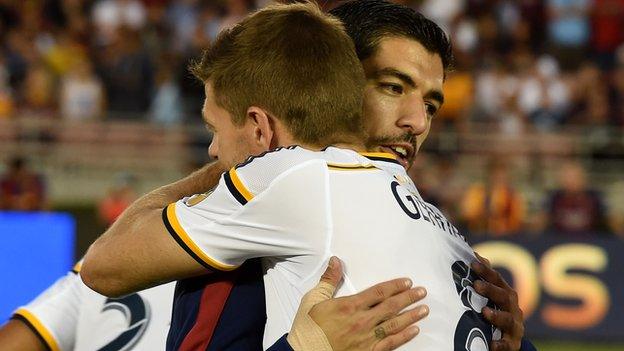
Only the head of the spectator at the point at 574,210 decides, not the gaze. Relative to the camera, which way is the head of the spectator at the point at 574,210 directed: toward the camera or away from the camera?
toward the camera

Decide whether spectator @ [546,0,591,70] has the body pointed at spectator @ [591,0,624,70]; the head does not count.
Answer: no

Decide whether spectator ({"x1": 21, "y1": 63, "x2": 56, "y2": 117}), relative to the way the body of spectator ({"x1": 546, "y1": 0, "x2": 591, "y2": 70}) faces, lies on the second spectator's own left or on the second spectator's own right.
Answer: on the second spectator's own right

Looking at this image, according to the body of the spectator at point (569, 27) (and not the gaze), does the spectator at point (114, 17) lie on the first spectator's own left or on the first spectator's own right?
on the first spectator's own right

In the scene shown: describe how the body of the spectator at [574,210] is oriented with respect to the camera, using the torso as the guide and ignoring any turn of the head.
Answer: toward the camera

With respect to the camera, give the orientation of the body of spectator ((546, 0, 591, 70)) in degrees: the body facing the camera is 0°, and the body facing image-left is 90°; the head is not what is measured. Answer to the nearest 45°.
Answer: approximately 0°

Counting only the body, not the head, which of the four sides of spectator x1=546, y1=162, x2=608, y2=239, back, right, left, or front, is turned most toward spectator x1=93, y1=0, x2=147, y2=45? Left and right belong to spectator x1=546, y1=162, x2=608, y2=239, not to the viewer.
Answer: right

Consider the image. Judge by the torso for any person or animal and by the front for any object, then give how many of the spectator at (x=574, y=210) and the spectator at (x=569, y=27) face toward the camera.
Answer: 2

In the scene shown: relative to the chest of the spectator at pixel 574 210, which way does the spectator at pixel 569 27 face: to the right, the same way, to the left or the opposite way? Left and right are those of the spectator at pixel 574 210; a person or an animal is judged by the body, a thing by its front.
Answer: the same way

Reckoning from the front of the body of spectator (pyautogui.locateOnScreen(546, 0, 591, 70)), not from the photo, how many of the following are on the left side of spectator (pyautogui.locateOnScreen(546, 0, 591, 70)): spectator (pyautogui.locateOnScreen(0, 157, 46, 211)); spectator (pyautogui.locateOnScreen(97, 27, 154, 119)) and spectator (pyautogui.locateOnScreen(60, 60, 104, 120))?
0

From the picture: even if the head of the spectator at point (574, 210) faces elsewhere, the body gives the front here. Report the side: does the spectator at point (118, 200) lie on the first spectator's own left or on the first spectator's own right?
on the first spectator's own right

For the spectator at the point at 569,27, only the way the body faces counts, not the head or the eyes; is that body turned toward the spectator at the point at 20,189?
no
